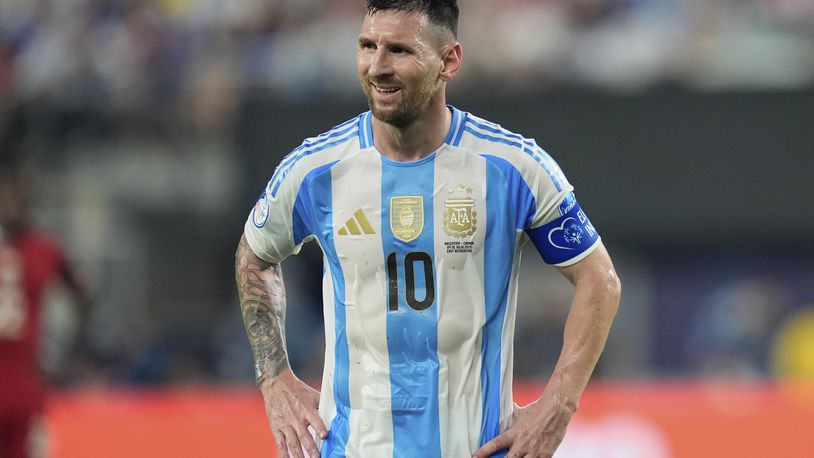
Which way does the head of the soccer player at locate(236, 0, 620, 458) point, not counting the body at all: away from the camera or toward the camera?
toward the camera

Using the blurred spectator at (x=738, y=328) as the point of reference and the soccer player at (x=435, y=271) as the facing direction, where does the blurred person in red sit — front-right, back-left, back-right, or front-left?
front-right

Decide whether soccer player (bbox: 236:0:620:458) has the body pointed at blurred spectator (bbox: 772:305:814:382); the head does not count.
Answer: no

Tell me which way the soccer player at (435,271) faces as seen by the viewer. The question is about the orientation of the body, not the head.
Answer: toward the camera

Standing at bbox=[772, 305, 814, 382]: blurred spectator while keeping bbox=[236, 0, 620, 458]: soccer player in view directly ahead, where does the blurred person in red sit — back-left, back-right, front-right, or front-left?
front-right

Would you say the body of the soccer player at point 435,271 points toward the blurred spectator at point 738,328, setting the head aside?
no

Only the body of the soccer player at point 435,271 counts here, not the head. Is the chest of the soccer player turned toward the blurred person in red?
no
